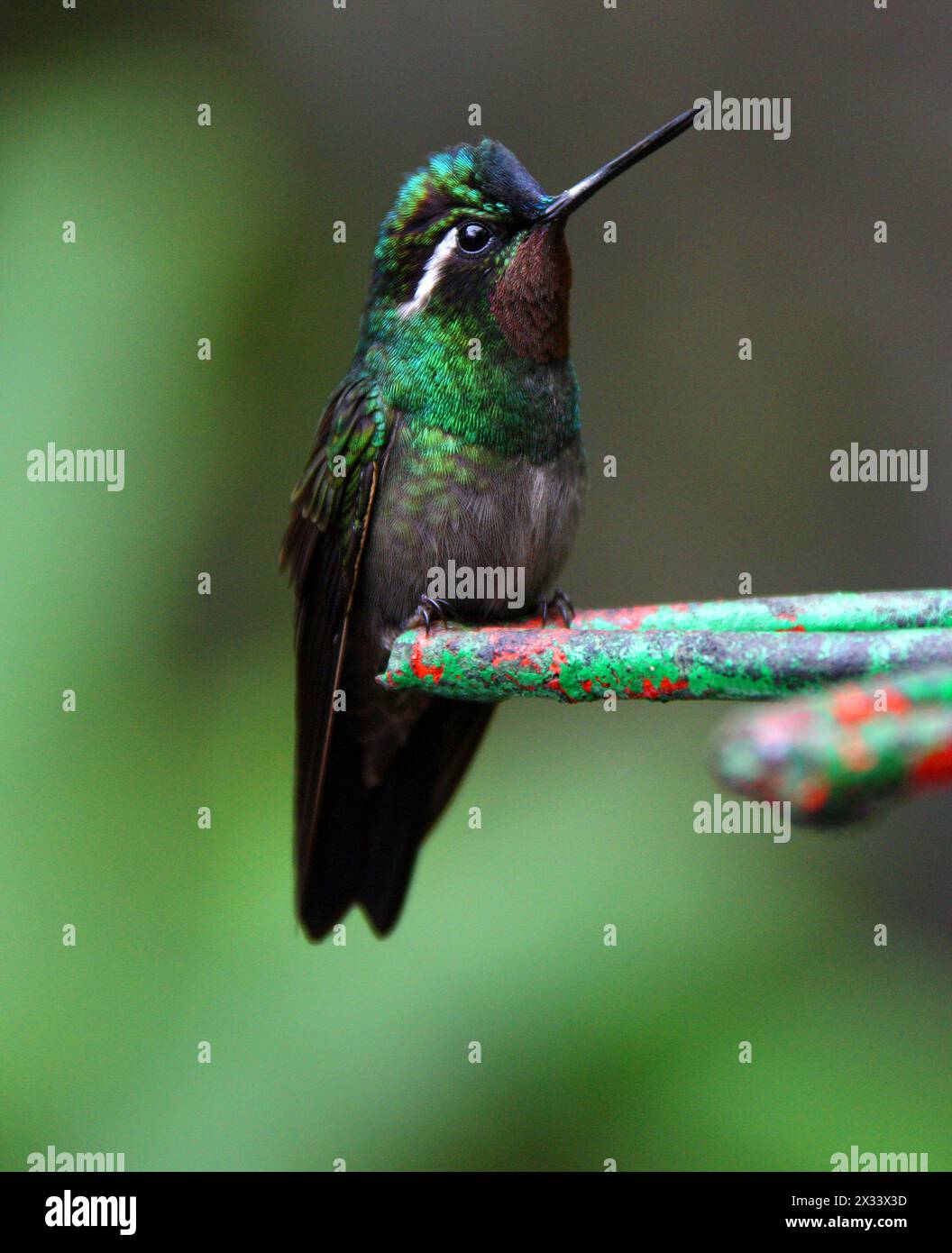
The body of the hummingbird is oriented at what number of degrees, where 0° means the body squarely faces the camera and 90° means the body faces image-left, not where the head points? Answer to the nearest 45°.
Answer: approximately 315°

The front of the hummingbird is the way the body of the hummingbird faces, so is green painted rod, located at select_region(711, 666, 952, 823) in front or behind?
in front
